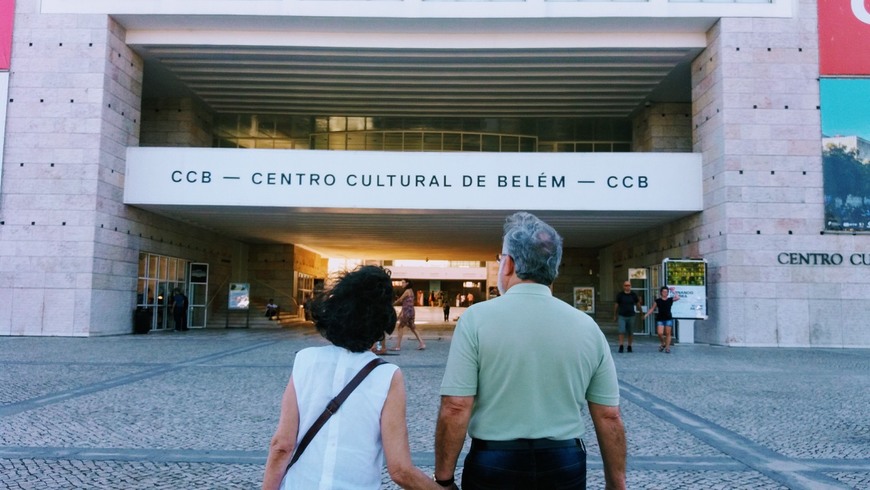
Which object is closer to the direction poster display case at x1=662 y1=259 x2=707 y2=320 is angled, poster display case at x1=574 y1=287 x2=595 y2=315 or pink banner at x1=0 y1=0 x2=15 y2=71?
the pink banner

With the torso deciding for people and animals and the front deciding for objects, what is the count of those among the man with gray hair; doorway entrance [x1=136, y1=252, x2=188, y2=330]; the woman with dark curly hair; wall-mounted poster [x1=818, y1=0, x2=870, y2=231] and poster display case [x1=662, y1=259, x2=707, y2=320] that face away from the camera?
2

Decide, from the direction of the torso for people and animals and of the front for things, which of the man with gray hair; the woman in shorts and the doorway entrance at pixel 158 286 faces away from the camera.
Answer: the man with gray hair

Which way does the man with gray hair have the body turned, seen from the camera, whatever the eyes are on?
away from the camera

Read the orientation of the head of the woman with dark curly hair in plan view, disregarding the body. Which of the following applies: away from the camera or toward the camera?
away from the camera

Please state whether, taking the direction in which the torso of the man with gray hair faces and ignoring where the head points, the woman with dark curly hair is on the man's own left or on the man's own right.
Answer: on the man's own left

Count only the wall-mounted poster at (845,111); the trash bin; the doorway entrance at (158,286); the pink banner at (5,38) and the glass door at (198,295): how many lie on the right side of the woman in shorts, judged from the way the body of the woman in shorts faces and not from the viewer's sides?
4

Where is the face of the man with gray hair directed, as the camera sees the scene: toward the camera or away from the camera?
away from the camera

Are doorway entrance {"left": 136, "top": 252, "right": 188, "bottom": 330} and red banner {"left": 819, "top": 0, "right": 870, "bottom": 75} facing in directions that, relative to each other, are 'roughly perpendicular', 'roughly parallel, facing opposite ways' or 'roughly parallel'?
roughly perpendicular

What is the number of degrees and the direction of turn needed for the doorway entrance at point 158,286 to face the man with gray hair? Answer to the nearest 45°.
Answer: approximately 45° to its right

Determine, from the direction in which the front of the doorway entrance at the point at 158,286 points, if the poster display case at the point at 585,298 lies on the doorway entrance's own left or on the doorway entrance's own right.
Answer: on the doorway entrance's own left

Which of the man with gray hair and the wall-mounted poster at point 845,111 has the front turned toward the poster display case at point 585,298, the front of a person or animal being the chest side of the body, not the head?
the man with gray hair

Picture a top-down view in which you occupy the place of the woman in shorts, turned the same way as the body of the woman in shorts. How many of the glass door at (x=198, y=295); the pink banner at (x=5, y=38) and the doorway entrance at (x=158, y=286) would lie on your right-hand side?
3

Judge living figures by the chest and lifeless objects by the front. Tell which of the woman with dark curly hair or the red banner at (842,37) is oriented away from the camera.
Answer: the woman with dark curly hair

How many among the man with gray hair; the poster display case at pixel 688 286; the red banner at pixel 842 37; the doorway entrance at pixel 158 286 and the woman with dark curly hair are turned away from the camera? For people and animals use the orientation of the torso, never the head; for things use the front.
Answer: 2
